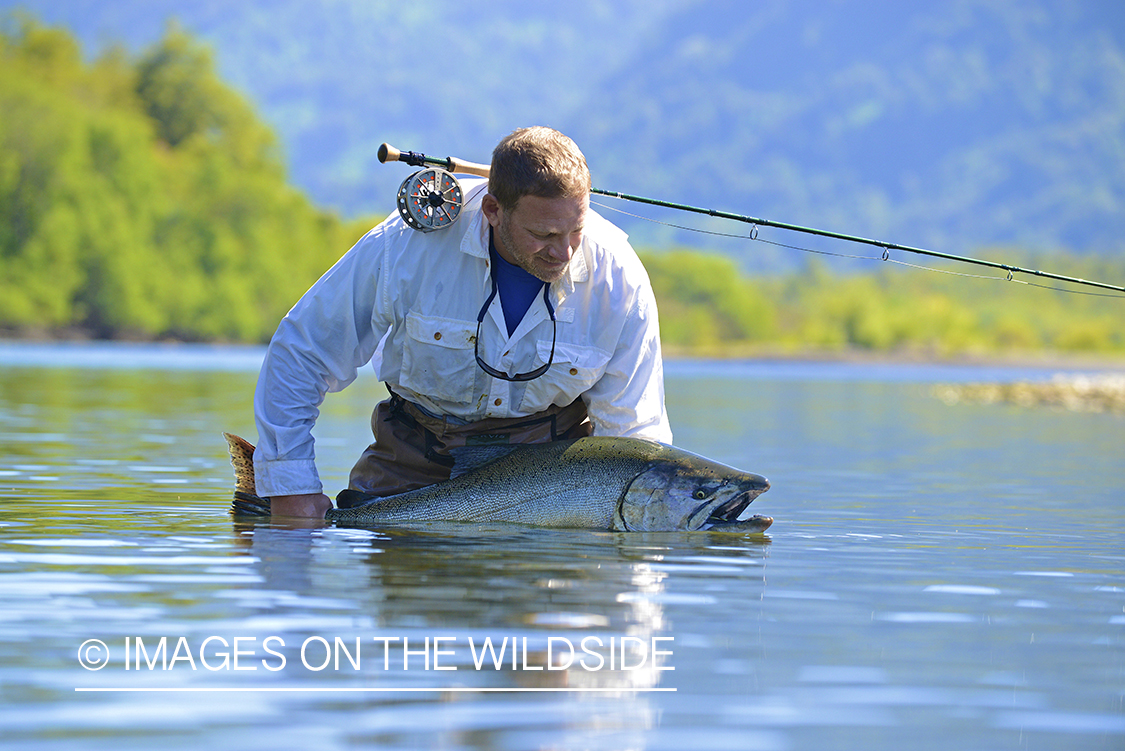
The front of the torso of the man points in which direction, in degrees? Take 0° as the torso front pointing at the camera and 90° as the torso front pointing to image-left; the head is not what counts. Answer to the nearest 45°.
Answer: approximately 0°
